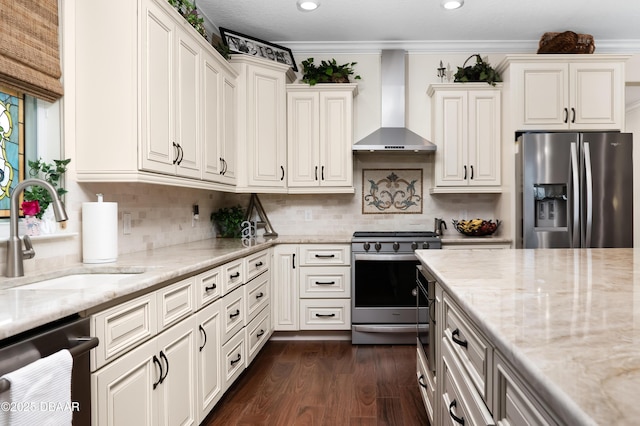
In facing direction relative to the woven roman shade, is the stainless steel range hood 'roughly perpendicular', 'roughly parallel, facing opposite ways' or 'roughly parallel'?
roughly perpendicular

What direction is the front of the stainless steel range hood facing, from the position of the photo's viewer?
facing the viewer

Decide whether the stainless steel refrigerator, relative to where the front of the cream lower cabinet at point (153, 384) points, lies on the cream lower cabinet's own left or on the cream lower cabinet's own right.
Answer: on the cream lower cabinet's own left

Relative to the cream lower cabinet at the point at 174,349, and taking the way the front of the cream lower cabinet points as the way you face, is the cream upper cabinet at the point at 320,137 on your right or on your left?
on your left

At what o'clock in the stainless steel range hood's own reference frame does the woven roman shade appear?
The woven roman shade is roughly at 1 o'clock from the stainless steel range hood.

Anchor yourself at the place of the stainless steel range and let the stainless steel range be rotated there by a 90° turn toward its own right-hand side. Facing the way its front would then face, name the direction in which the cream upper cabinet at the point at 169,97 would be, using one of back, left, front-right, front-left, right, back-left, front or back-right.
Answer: front-left

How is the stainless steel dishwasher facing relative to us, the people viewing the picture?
facing the viewer and to the right of the viewer

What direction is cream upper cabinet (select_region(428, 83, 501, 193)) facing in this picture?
toward the camera

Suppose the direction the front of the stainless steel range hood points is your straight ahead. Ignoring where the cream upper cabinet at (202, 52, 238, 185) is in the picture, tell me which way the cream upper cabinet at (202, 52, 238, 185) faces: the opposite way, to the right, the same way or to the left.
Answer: to the left

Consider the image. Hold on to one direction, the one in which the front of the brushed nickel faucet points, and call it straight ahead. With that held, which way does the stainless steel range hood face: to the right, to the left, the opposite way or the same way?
to the right

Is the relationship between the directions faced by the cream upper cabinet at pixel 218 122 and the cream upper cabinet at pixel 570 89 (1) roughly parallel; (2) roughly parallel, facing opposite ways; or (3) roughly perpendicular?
roughly perpendicular

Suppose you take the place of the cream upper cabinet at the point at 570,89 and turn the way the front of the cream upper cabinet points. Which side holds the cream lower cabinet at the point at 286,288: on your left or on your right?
on your right

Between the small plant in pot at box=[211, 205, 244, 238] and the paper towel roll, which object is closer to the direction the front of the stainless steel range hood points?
the paper towel roll

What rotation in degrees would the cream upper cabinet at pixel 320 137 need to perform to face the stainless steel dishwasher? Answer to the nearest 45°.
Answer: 0° — it already faces it

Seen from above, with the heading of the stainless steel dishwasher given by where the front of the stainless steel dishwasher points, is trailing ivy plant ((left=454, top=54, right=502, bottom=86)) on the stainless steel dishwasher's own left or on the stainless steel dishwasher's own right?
on the stainless steel dishwasher's own left

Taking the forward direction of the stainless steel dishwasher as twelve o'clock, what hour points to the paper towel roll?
The paper towel roll is roughly at 8 o'clock from the stainless steel dishwasher.
